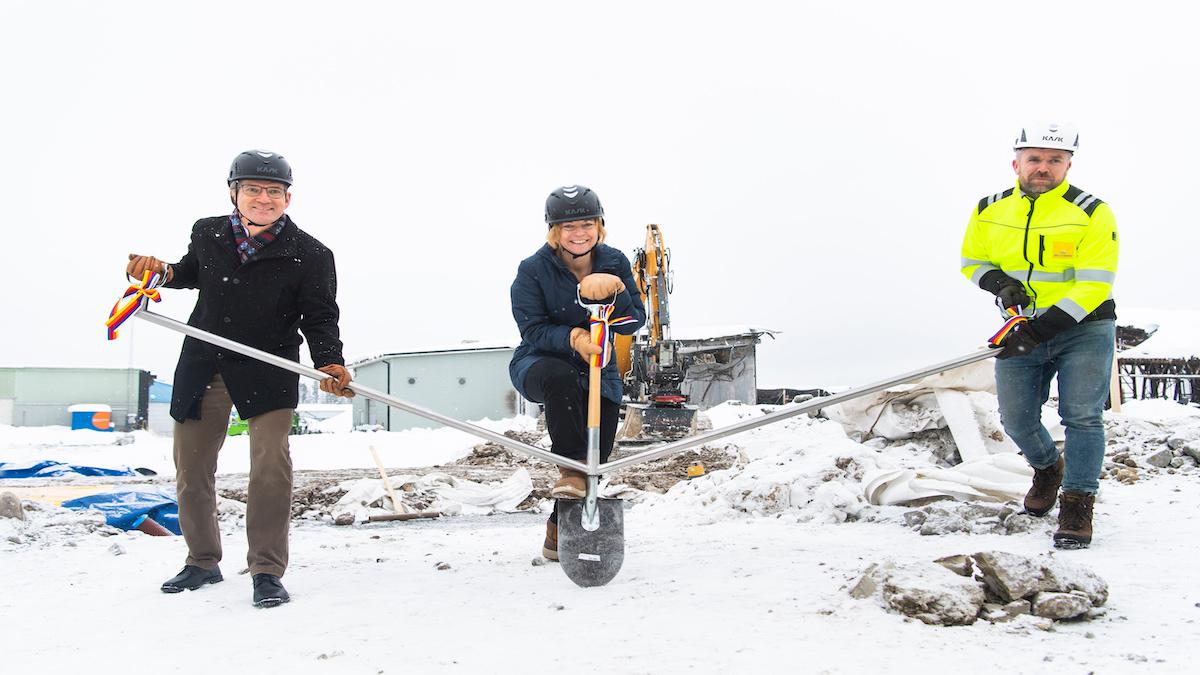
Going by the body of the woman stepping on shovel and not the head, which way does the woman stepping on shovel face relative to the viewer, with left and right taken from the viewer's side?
facing the viewer

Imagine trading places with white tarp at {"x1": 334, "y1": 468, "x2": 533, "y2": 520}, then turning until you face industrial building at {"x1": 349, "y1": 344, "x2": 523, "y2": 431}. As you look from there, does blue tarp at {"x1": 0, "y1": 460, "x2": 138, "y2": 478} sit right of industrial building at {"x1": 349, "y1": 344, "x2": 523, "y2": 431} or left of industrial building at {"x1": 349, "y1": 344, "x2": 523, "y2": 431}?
left

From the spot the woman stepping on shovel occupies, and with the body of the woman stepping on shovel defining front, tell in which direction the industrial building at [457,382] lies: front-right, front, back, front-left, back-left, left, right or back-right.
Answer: back

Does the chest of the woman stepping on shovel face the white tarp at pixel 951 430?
no

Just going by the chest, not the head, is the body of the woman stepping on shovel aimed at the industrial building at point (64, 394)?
no

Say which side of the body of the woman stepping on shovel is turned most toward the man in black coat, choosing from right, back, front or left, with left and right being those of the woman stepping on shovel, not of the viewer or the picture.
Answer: right

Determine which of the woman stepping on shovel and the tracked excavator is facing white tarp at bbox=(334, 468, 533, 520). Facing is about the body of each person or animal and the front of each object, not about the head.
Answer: the tracked excavator

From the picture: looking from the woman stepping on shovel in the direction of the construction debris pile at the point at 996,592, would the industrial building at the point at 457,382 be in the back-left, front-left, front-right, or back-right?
back-left

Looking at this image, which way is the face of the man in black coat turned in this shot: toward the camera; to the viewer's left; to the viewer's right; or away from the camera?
toward the camera

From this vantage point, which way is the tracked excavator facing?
toward the camera

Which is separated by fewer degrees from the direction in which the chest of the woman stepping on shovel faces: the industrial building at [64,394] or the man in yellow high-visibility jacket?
the man in yellow high-visibility jacket

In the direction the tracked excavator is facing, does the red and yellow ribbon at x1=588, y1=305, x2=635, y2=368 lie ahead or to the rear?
ahead

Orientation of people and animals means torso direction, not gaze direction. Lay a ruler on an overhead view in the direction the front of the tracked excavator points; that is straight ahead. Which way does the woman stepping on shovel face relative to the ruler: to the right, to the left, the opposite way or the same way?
the same way

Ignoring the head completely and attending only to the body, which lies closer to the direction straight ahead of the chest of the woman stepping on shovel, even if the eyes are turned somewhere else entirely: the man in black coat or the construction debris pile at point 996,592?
the construction debris pile

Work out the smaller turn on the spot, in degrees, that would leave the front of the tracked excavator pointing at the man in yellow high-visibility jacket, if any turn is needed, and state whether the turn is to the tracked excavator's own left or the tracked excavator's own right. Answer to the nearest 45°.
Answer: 0° — it already faces them

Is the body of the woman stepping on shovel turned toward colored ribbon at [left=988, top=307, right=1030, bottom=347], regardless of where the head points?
no

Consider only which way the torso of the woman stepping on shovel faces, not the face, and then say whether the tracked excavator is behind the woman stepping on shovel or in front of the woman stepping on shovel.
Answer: behind

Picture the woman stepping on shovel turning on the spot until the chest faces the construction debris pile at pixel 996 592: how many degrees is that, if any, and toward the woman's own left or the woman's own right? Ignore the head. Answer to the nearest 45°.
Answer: approximately 45° to the woman's own left
